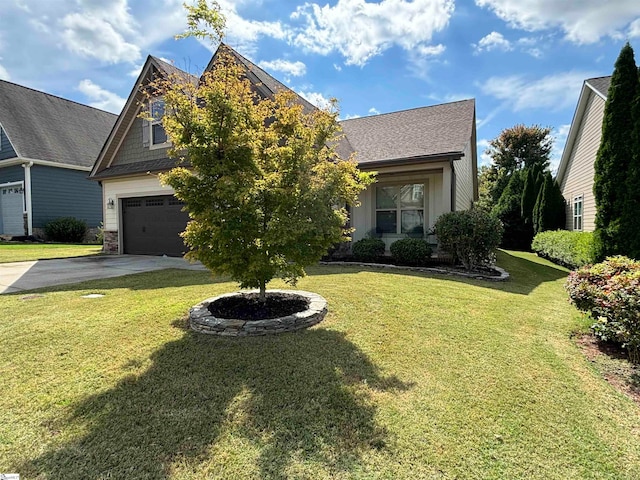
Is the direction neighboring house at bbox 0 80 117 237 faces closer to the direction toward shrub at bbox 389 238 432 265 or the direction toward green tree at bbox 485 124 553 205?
the shrub

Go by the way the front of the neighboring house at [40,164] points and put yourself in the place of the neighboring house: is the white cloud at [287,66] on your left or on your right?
on your left

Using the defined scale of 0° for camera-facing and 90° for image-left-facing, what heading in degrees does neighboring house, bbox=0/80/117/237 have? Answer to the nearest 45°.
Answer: approximately 45°

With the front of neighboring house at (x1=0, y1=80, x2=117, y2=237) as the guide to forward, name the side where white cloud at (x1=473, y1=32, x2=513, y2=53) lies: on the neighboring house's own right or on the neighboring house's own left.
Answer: on the neighboring house's own left

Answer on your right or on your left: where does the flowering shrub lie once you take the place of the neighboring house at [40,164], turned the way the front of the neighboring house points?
on your left

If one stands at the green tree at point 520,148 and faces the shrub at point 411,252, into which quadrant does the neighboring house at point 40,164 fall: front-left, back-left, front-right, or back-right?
front-right

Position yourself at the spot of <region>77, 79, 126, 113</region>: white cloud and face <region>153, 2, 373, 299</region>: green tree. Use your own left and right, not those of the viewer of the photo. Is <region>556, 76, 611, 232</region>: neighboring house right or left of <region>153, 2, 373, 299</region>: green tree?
left

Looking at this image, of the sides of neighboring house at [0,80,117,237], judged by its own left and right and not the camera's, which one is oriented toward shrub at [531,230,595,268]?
left

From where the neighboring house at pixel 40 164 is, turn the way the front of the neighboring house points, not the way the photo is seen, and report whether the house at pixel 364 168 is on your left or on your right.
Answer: on your left

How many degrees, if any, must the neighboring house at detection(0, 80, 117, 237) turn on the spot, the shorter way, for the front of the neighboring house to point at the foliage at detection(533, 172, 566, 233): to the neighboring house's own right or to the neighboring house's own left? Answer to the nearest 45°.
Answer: approximately 90° to the neighboring house's own left

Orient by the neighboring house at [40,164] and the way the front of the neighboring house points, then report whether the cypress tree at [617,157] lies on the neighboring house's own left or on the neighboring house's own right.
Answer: on the neighboring house's own left
